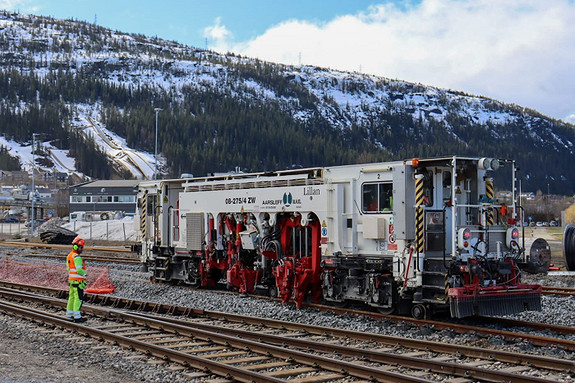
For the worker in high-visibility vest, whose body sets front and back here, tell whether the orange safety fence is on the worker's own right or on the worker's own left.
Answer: on the worker's own left

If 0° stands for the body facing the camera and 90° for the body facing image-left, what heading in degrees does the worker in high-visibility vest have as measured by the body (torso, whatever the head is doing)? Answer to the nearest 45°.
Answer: approximately 270°

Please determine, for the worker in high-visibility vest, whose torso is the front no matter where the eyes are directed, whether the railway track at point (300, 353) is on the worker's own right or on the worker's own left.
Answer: on the worker's own right

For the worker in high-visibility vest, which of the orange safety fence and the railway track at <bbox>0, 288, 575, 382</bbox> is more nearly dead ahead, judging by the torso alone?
the railway track

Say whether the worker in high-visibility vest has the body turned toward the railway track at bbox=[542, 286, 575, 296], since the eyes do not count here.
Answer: yes
